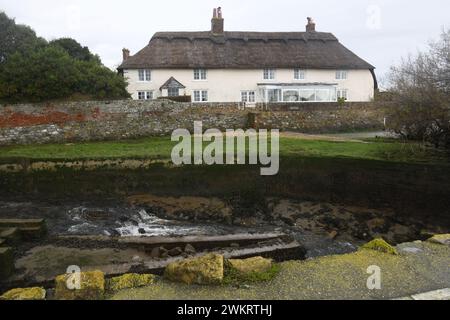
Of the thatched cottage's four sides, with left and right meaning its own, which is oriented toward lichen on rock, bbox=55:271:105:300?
front

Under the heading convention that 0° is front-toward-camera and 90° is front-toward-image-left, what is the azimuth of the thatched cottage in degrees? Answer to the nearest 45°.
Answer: approximately 0°

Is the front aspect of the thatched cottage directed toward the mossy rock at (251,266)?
yes

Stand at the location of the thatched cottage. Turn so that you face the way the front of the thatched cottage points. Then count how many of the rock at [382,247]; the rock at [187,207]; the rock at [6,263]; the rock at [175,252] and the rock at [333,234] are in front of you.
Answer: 5

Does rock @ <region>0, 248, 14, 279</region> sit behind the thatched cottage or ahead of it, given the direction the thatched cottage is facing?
ahead

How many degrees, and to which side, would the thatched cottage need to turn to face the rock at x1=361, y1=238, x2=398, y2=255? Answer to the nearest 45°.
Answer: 0° — it already faces it

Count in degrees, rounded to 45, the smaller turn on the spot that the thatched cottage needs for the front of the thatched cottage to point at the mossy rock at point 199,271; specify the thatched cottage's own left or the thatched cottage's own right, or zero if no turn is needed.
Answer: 0° — it already faces it

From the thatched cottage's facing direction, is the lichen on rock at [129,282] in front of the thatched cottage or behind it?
in front

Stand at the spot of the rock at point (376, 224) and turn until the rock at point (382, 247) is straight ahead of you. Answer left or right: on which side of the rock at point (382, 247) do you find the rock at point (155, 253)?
right

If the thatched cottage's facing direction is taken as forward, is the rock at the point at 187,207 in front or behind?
in front

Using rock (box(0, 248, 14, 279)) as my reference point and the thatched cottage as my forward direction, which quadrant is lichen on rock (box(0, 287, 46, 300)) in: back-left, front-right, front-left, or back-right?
back-right

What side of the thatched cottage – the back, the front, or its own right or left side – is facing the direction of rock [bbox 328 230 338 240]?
front
